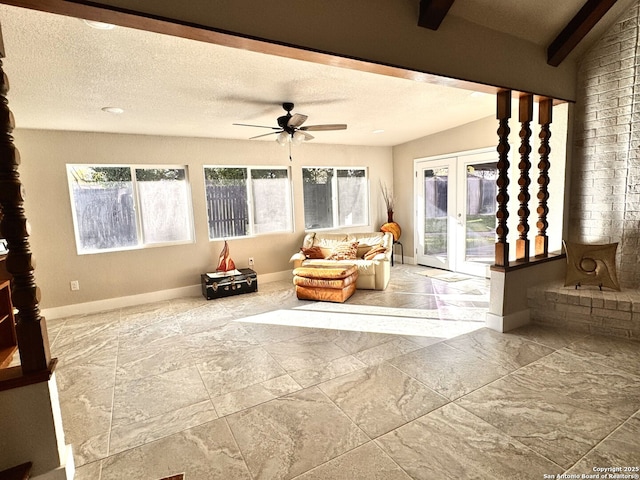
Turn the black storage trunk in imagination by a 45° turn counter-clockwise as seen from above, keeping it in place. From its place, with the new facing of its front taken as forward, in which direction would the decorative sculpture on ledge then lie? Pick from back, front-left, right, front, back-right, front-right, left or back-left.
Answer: front

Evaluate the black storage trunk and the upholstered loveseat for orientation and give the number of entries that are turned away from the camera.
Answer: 0

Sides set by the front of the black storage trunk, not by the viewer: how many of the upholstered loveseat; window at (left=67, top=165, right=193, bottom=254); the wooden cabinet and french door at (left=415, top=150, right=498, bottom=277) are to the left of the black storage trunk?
2

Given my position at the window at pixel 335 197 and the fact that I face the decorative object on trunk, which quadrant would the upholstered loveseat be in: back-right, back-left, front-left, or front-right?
front-left

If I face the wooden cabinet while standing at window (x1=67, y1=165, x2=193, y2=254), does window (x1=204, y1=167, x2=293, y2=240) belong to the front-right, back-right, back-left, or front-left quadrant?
back-left

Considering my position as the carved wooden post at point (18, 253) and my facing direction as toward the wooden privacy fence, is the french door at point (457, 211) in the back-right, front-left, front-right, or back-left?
front-right

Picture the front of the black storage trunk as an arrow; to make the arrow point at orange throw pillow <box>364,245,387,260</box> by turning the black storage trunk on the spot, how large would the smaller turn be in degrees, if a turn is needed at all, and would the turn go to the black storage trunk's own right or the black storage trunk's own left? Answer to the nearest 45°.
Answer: approximately 90° to the black storage trunk's own left

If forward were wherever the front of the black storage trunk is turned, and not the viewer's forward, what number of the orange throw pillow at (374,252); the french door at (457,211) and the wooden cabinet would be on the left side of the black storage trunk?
2

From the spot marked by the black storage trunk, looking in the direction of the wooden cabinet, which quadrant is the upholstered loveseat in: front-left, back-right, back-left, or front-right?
back-left

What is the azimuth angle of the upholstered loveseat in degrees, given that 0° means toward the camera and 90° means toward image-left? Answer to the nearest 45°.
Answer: approximately 45°

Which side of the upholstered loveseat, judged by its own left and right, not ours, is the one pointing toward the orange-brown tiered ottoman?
front

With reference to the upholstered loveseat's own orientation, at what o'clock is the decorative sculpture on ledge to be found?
The decorative sculpture on ledge is roughly at 9 o'clock from the upholstered loveseat.

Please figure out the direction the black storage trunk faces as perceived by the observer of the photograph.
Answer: facing the viewer

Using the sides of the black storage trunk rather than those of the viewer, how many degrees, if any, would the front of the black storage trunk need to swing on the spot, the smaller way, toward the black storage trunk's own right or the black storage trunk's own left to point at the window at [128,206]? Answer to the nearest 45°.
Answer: approximately 90° to the black storage trunk's own right
